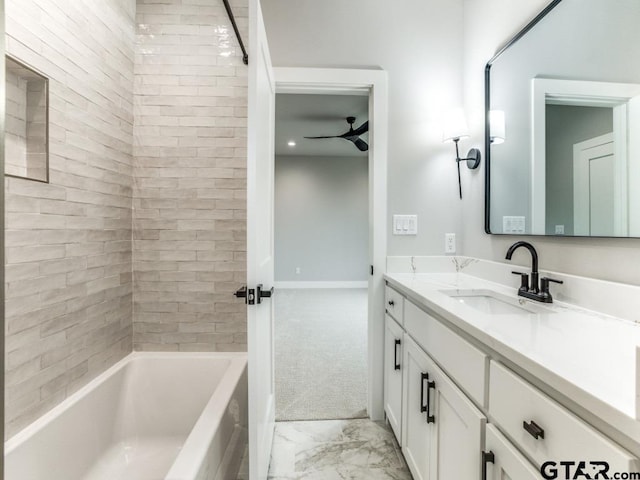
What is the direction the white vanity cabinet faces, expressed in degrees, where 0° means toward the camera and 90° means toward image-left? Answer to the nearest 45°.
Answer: approximately 45°

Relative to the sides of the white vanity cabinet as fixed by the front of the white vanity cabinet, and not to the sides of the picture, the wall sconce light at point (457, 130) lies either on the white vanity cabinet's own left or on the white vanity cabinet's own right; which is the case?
on the white vanity cabinet's own right

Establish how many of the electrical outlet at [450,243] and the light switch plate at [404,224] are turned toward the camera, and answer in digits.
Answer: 2

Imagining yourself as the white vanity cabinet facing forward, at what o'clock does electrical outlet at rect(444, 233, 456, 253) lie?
The electrical outlet is roughly at 4 o'clock from the white vanity cabinet.

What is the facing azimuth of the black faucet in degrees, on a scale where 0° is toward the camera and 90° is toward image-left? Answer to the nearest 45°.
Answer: approximately 45°

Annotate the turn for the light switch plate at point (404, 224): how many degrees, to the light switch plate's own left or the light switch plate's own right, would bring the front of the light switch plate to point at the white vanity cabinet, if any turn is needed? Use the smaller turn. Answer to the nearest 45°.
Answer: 0° — it already faces it

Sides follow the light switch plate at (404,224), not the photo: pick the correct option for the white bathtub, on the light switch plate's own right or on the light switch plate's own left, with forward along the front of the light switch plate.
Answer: on the light switch plate's own right

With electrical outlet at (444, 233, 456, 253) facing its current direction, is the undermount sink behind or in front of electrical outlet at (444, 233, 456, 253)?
in front

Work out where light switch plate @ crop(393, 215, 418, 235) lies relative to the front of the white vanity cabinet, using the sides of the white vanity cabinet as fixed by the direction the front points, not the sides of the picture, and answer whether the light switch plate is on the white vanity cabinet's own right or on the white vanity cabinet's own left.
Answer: on the white vanity cabinet's own right
